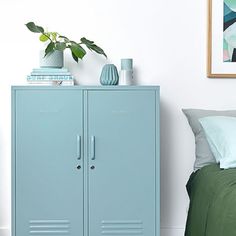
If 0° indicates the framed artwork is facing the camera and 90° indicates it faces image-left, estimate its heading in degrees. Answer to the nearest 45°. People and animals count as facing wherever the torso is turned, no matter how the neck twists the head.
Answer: approximately 0°

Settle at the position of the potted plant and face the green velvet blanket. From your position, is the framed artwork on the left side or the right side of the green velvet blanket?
left

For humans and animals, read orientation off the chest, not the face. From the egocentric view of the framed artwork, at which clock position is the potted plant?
The potted plant is roughly at 2 o'clock from the framed artwork.

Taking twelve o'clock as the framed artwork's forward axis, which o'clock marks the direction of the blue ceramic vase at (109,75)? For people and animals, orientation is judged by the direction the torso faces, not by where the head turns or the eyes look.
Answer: The blue ceramic vase is roughly at 2 o'clock from the framed artwork.
